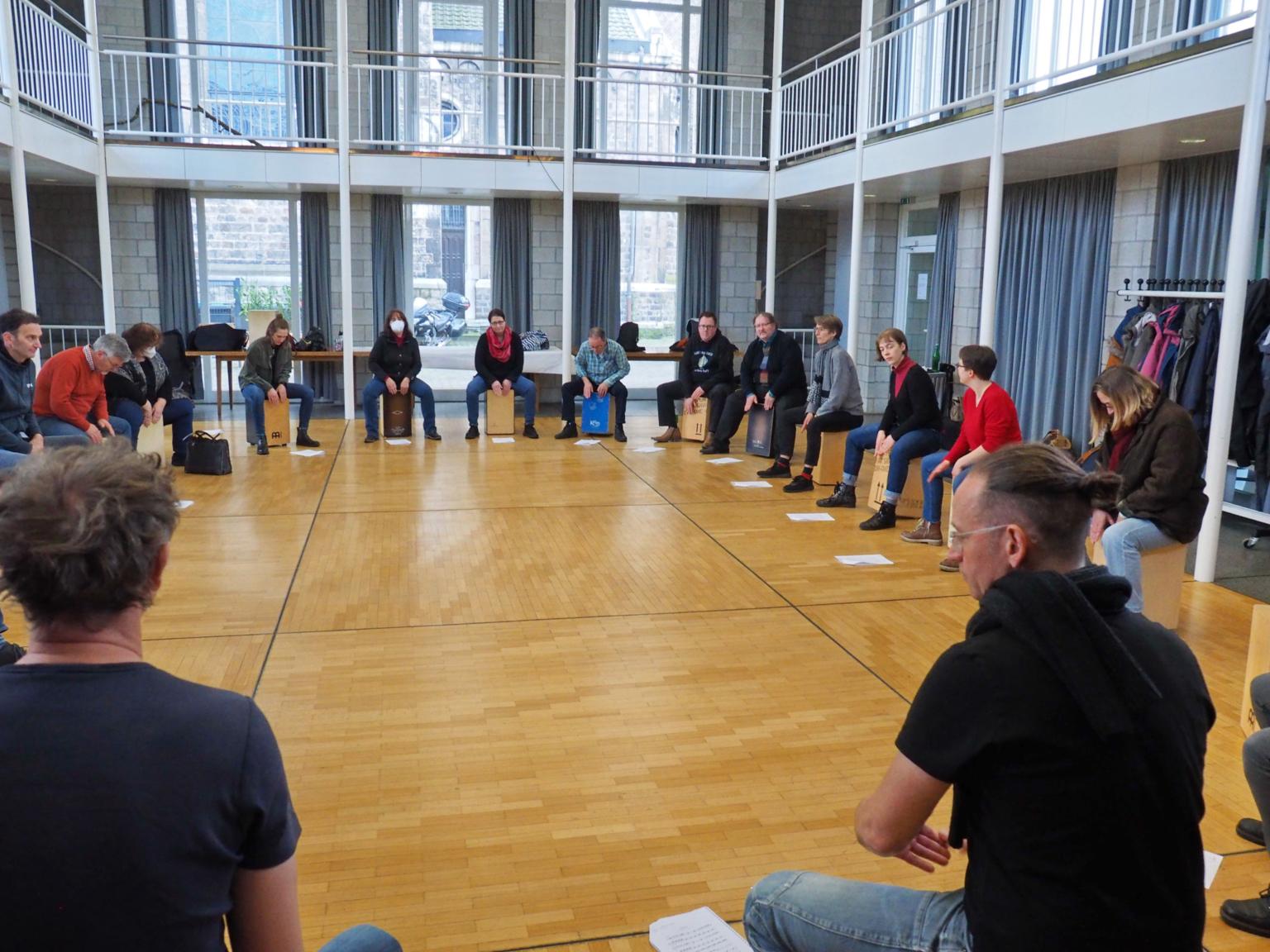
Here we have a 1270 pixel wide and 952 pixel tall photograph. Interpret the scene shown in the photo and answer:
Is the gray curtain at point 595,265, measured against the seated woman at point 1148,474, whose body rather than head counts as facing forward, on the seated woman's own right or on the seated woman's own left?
on the seated woman's own right

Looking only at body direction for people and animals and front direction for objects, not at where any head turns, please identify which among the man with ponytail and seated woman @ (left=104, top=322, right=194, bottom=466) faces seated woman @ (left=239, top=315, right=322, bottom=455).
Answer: the man with ponytail

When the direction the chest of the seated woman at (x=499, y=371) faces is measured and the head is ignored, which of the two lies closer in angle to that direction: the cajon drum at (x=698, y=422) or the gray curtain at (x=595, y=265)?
the cajon drum

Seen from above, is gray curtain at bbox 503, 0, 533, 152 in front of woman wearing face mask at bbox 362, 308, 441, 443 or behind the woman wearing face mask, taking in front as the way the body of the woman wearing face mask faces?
behind

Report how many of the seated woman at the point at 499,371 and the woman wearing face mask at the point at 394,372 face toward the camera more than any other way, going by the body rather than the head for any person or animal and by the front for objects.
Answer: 2

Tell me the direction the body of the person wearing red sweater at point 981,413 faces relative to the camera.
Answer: to the viewer's left

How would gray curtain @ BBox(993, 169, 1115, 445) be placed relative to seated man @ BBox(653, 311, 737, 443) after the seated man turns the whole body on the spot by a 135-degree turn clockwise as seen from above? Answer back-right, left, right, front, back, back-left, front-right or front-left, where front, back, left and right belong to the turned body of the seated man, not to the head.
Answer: right
